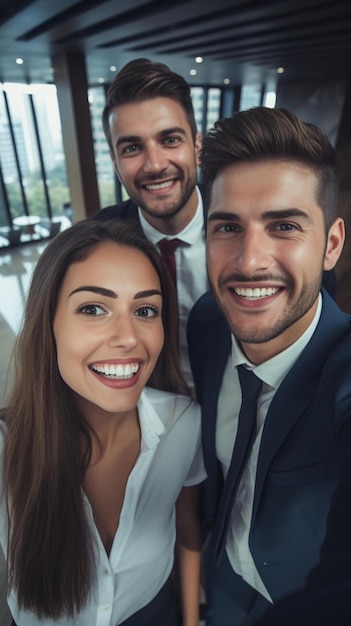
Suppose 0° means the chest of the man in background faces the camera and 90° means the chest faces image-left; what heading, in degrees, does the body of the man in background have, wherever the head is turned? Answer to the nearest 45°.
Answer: approximately 0°

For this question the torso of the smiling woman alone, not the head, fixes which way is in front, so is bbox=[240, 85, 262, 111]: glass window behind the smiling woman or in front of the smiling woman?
behind

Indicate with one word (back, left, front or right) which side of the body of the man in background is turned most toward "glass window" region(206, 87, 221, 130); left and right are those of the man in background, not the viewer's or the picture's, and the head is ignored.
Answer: back

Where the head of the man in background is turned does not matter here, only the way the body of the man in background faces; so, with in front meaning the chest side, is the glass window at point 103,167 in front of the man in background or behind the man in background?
behind

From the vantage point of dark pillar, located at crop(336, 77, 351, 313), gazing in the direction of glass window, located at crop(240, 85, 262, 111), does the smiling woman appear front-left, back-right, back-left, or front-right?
back-left

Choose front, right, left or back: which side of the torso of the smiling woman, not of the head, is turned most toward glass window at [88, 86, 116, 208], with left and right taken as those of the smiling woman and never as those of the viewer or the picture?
back

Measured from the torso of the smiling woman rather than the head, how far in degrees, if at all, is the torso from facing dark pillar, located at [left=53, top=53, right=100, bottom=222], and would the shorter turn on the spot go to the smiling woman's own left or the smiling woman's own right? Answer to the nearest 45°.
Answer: approximately 180°

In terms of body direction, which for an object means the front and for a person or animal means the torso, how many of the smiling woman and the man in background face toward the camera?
2
